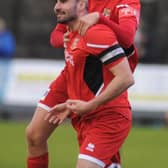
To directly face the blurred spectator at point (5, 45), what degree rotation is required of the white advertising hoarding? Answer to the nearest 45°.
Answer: approximately 135° to its right

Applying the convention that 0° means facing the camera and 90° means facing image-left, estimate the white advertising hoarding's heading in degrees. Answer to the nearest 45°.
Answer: approximately 0°
